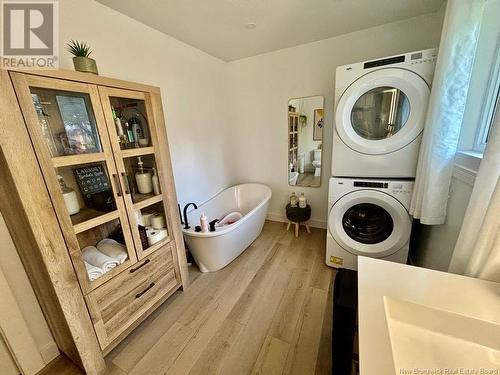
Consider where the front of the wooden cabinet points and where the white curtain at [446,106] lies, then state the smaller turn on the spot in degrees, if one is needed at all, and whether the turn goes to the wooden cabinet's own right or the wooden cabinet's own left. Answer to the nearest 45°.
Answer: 0° — it already faces it

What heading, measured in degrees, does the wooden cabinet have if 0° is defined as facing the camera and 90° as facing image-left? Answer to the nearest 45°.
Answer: approximately 315°

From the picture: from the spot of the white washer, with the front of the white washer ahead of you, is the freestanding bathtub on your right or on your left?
on your right

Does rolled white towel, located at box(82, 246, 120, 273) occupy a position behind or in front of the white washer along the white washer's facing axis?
in front

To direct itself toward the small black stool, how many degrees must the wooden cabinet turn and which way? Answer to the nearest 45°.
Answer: approximately 45° to its left

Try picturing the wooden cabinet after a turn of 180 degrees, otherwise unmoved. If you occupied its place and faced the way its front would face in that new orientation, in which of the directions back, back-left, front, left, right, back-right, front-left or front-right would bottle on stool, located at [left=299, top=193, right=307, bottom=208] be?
back-right

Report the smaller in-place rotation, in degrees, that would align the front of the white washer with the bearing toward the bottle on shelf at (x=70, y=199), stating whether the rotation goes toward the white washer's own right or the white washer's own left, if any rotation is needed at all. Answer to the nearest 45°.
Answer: approximately 45° to the white washer's own right

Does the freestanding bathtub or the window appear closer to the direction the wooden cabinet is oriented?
the window

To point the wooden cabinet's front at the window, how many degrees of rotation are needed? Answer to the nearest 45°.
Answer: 0° — it already faces it

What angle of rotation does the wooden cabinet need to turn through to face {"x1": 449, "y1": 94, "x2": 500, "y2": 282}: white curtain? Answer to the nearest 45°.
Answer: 0° — it already faces it

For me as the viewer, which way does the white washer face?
facing the viewer
